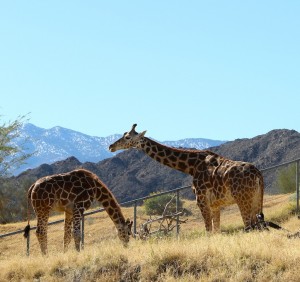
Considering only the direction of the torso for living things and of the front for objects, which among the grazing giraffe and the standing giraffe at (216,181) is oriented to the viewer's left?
the standing giraffe

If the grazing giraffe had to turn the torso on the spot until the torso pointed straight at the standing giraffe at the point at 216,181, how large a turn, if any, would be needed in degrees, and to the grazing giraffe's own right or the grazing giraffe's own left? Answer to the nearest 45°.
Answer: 0° — it already faces it

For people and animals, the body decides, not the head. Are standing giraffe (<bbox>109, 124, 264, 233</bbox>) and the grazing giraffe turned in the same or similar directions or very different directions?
very different directions

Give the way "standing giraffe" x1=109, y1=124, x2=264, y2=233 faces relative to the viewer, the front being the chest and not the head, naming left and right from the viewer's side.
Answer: facing to the left of the viewer

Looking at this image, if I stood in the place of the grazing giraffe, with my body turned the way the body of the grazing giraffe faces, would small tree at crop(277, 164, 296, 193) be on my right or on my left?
on my left

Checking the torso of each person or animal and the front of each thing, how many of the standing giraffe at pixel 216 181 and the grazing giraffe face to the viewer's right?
1

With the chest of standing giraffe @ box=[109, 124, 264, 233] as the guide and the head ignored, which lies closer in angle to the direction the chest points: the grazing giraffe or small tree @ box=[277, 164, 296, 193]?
the grazing giraffe

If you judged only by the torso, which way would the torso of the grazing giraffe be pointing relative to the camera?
to the viewer's right

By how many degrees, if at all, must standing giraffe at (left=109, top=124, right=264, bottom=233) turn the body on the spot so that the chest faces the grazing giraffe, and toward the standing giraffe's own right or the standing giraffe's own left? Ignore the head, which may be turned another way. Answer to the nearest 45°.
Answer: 0° — it already faces it

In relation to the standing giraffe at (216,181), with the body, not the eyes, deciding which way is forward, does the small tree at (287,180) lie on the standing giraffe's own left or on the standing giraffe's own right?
on the standing giraffe's own right

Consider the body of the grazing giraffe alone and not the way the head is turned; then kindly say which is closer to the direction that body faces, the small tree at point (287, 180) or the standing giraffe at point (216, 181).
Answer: the standing giraffe
